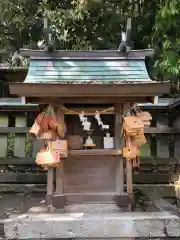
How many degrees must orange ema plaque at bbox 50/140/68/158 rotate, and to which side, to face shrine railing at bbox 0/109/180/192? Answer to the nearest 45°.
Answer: approximately 180°

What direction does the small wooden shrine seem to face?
toward the camera

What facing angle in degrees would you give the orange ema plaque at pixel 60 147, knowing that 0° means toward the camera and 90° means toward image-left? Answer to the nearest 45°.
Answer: approximately 0°

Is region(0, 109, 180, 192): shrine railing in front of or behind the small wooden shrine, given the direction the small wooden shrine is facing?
behind
